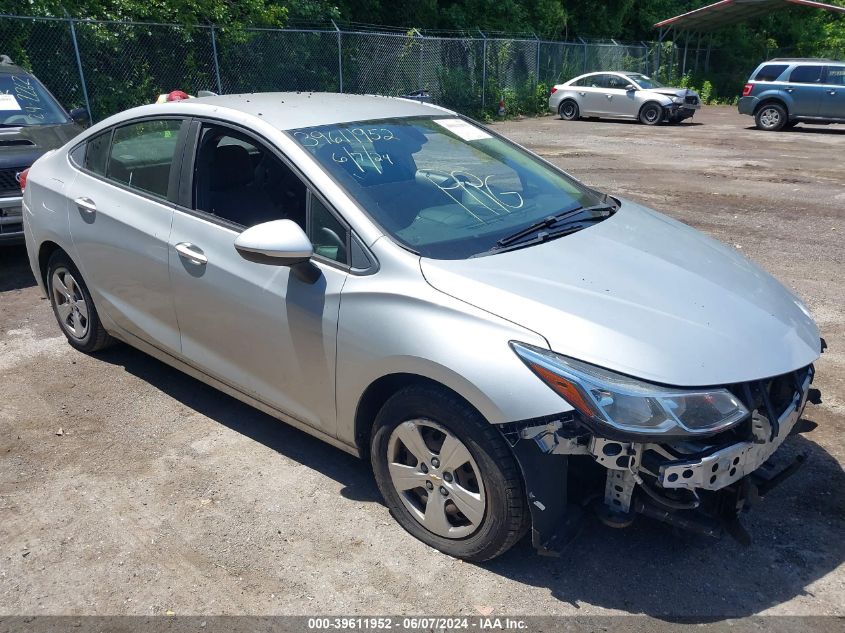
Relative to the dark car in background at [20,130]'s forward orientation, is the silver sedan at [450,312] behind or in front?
in front

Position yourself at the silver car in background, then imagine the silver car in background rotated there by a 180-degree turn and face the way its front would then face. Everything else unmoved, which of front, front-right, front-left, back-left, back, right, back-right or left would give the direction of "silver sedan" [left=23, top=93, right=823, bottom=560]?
back-left

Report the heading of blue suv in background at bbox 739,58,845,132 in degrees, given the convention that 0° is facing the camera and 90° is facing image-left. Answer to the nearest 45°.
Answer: approximately 270°

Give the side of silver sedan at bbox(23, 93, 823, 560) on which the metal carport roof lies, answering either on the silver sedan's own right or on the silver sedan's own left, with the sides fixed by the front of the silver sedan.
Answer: on the silver sedan's own left

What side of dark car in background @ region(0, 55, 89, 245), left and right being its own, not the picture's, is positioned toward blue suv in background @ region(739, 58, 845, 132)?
left

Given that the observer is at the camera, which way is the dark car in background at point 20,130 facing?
facing the viewer

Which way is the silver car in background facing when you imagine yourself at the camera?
facing the viewer and to the right of the viewer

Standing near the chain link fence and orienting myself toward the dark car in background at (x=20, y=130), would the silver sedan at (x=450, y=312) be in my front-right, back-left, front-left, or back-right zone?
front-left

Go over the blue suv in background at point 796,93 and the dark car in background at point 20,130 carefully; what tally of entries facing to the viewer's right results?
1

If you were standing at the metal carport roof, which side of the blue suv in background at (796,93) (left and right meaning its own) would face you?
left

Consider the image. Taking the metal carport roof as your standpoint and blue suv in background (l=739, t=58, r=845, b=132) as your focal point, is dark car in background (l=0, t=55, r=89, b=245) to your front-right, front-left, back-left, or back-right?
front-right
